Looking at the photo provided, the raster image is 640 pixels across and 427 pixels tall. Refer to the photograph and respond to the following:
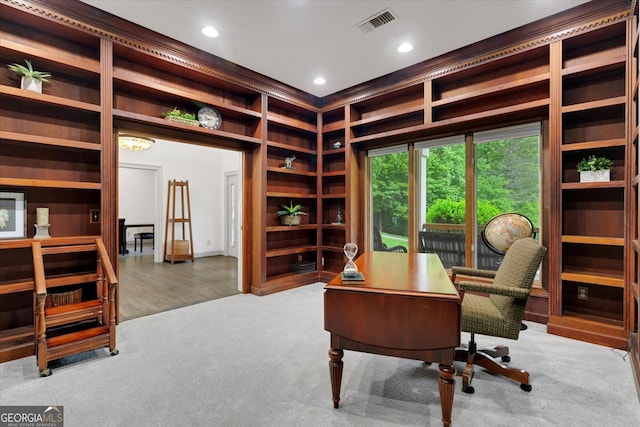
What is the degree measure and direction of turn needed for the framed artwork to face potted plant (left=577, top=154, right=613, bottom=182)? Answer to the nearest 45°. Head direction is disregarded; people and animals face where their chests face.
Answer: approximately 45° to its left

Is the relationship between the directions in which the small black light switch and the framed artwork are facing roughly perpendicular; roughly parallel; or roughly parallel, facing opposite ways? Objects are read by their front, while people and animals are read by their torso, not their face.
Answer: roughly parallel

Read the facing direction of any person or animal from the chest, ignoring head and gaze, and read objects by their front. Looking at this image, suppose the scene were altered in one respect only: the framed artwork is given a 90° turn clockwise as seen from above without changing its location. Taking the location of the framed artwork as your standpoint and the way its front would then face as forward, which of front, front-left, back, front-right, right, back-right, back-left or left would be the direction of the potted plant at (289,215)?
back

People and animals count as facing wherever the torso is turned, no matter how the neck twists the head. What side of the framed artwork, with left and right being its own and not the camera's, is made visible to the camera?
front

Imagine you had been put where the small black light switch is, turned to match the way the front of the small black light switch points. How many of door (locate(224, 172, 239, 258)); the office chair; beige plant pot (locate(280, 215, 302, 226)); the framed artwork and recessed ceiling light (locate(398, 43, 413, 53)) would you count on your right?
1

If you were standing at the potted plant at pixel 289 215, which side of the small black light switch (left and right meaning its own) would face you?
left

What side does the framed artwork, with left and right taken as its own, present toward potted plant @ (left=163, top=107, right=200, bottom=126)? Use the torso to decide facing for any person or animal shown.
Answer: left
